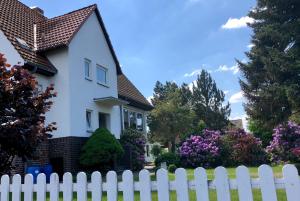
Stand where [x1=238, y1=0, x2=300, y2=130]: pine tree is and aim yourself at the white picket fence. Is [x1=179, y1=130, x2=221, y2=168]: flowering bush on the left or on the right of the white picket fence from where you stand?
right

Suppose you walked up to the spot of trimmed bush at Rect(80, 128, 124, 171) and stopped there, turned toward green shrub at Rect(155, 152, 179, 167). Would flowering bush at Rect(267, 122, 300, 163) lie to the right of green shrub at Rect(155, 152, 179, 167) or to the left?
right

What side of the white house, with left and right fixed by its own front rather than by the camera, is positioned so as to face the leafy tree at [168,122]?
left

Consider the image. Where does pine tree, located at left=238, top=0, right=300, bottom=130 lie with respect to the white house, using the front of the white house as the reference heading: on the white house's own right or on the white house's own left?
on the white house's own left

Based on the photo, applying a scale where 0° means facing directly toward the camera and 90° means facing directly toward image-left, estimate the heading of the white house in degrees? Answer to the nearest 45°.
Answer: approximately 315°

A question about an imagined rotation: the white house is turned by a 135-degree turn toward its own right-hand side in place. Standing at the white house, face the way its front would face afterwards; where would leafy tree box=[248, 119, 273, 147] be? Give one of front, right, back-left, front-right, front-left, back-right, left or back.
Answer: back-right

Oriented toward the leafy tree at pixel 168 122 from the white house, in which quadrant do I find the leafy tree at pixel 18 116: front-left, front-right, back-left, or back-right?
back-right

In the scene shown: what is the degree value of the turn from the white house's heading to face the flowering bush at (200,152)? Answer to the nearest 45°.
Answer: approximately 90° to its left

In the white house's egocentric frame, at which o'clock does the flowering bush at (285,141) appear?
The flowering bush is roughly at 10 o'clock from the white house.

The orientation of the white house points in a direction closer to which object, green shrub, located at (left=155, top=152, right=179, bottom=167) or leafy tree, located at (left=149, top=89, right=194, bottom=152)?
the green shrub
